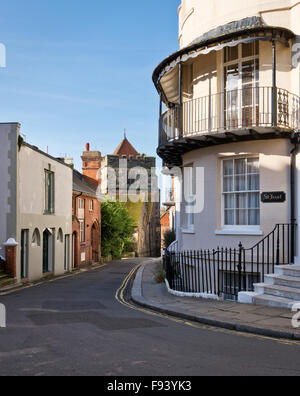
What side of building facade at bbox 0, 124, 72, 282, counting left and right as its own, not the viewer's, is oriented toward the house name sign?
front

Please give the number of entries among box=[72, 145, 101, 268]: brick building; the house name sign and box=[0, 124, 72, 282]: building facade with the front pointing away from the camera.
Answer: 0

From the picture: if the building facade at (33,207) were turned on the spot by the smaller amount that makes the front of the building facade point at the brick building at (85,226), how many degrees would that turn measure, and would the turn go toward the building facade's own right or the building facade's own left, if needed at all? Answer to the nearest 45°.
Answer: approximately 135° to the building facade's own left

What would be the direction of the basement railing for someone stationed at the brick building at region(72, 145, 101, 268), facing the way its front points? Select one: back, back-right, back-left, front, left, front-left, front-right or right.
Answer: front-right

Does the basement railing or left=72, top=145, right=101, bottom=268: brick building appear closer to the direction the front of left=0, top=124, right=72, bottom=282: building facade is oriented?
the basement railing

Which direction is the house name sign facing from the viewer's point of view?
toward the camera

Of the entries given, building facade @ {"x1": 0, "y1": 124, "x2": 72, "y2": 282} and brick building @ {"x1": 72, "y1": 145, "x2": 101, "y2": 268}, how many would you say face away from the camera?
0

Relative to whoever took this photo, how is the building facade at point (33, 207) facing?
facing the viewer and to the right of the viewer

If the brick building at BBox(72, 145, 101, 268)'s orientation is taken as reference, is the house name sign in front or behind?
in front

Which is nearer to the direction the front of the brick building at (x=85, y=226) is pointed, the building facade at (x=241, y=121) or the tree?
the building facade

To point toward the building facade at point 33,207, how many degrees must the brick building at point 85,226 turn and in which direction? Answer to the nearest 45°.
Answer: approximately 45° to its right

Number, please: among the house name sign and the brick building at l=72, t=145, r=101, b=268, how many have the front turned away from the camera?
0

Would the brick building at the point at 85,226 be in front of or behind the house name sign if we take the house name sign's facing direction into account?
behind
